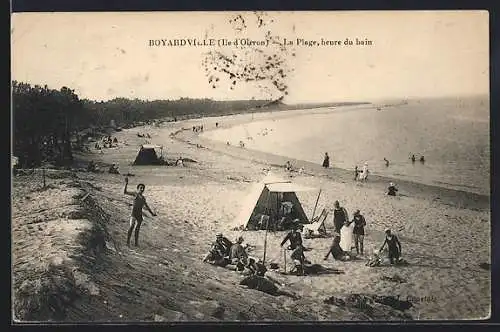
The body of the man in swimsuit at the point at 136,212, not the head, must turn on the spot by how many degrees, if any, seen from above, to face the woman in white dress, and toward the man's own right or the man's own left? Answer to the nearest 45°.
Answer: approximately 90° to the man's own left

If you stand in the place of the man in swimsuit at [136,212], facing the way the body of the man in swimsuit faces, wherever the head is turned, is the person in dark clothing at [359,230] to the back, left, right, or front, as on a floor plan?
left

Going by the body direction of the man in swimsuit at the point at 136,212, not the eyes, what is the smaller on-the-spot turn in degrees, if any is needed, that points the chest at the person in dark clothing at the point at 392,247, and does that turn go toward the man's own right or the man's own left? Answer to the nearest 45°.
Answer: approximately 90° to the man's own left

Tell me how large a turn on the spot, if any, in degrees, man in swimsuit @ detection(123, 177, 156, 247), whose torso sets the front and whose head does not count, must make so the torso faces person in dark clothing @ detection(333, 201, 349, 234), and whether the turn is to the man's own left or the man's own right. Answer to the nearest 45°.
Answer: approximately 90° to the man's own left

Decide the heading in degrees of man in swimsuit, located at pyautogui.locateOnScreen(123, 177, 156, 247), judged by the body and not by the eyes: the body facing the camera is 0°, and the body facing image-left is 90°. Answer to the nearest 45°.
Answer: approximately 0°
